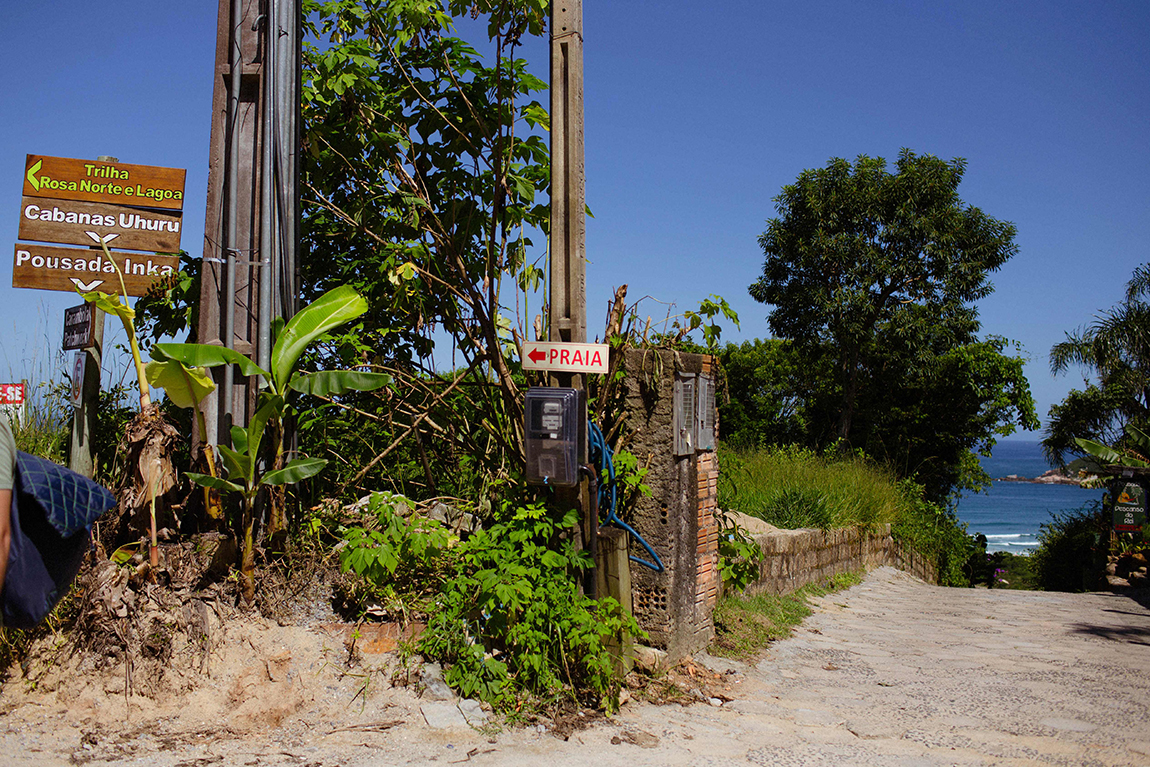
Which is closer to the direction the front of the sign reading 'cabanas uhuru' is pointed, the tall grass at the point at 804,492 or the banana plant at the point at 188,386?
the banana plant

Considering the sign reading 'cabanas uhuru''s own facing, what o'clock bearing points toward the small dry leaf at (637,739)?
The small dry leaf is roughly at 11 o'clock from the sign reading 'cabanas uhuru'.

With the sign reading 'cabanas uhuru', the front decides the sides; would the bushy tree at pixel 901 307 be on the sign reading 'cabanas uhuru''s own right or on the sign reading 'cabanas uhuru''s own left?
on the sign reading 'cabanas uhuru''s own left

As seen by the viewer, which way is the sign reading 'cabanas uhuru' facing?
toward the camera

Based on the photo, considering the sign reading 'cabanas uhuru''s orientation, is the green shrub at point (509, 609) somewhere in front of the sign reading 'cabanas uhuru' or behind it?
in front

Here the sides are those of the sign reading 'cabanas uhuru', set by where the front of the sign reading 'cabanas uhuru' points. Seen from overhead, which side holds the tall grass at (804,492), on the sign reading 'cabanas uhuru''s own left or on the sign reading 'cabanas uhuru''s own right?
on the sign reading 'cabanas uhuru''s own left

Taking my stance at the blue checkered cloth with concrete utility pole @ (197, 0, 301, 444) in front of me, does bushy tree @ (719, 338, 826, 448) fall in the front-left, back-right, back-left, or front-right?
front-right

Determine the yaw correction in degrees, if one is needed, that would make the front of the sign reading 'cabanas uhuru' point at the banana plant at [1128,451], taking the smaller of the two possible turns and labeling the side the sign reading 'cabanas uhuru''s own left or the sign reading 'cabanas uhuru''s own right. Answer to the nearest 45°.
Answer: approximately 90° to the sign reading 'cabanas uhuru''s own left

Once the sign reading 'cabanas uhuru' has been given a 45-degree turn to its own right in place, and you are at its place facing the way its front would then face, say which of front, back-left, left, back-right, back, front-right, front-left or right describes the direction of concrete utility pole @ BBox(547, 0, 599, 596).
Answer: left

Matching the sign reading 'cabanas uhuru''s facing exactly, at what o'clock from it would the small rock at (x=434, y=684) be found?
The small rock is roughly at 11 o'clock from the sign reading 'cabanas uhuru'.
